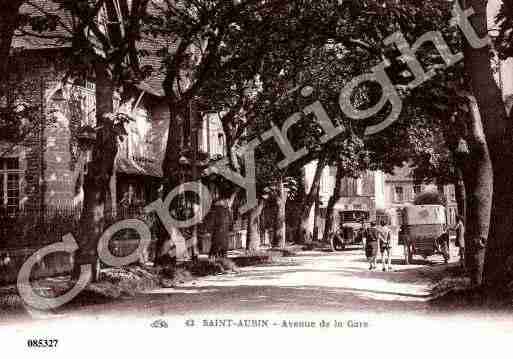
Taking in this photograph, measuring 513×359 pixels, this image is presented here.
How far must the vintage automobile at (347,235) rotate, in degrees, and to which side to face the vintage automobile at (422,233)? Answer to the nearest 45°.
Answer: approximately 45° to its left

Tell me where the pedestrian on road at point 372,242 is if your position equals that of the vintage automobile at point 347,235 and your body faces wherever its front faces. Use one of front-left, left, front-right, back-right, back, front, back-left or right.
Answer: front-left
